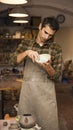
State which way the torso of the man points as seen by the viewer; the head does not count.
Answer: toward the camera

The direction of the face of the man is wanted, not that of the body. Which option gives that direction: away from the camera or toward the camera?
toward the camera

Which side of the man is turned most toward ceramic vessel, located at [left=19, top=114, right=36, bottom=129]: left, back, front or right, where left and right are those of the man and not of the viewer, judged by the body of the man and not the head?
front
